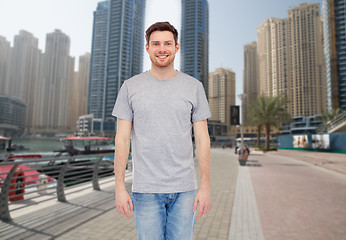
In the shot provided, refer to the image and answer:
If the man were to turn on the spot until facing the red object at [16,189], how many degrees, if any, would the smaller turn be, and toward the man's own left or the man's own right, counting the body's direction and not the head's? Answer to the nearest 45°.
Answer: approximately 135° to the man's own right

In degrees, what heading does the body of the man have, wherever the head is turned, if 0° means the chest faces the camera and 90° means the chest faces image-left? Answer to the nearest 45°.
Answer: approximately 0°

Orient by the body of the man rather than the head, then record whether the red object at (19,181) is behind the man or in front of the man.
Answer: behind

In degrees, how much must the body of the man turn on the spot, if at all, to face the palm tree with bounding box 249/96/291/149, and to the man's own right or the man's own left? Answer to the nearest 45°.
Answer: approximately 135° to the man's own left

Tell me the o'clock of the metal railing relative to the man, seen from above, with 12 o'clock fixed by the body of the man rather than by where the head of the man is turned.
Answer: The metal railing is roughly at 5 o'clock from the man.
